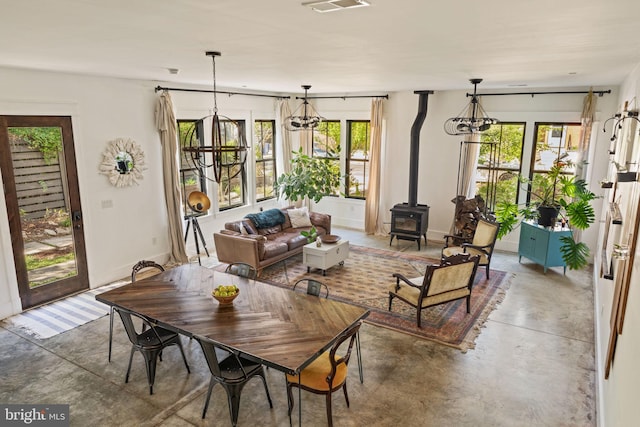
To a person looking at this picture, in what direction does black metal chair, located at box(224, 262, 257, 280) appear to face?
facing the viewer and to the left of the viewer

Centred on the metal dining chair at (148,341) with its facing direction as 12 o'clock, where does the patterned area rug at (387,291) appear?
The patterned area rug is roughly at 1 o'clock from the metal dining chair.

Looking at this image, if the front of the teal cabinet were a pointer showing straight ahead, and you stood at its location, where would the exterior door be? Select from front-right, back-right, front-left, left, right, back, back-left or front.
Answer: front

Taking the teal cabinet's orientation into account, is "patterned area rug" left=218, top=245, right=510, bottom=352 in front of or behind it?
in front

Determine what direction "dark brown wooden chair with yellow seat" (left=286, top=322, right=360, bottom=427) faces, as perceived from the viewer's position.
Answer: facing away from the viewer and to the left of the viewer

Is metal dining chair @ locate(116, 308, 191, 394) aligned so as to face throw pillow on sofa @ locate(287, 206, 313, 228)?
yes

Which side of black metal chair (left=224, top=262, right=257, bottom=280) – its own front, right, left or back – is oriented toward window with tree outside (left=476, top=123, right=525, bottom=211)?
back

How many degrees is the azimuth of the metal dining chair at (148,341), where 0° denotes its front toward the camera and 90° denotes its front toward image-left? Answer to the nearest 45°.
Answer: approximately 225°

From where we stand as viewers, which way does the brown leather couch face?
facing the viewer and to the right of the viewer

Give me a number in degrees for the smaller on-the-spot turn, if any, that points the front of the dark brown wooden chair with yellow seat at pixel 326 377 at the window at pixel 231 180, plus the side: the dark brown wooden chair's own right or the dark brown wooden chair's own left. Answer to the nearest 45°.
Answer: approximately 45° to the dark brown wooden chair's own right

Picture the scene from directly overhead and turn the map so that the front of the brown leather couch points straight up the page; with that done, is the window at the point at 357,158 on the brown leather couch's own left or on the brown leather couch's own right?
on the brown leather couch's own left

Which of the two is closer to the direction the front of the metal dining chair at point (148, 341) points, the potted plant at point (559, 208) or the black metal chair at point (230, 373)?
the potted plant

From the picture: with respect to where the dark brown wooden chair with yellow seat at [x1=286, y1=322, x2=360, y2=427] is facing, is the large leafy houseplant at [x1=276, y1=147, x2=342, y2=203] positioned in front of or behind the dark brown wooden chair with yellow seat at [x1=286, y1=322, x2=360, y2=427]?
in front

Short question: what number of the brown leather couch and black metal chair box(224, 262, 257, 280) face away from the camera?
0

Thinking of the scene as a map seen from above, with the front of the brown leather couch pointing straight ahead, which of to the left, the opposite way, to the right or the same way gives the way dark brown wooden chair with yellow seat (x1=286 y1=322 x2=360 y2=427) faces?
the opposite way

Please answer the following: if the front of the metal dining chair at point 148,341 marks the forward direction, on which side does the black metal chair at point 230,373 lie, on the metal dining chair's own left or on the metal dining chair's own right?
on the metal dining chair's own right

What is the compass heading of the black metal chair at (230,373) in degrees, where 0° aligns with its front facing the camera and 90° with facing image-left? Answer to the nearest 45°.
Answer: approximately 225°

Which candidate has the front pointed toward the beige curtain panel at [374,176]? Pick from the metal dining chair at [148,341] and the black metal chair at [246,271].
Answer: the metal dining chair

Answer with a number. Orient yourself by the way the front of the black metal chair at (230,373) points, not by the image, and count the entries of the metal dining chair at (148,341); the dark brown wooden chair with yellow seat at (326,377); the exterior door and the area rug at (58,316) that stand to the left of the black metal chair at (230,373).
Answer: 3

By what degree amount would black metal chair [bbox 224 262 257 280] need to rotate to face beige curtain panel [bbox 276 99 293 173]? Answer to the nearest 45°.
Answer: approximately 135° to its right

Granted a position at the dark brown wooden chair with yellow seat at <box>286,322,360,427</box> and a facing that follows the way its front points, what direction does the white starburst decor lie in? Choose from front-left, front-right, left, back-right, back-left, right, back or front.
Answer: front
